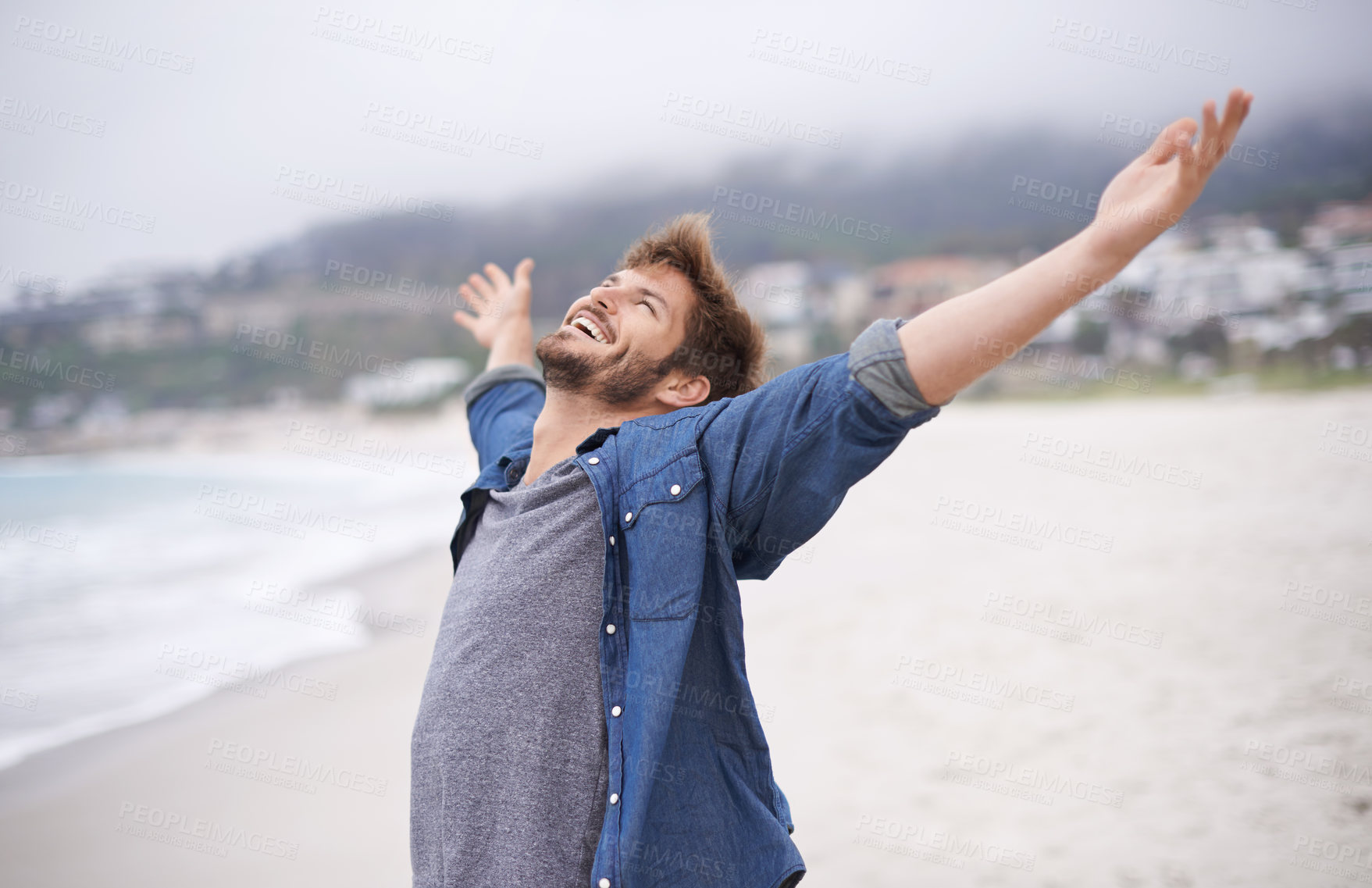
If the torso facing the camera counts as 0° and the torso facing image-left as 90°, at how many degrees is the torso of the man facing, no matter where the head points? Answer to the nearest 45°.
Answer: approximately 45°

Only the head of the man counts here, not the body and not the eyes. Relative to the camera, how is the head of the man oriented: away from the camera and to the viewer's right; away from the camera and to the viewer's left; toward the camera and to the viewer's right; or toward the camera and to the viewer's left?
toward the camera and to the viewer's left
